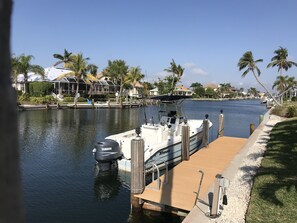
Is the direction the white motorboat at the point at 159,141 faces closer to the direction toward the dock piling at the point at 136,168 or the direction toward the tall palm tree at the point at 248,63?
the tall palm tree

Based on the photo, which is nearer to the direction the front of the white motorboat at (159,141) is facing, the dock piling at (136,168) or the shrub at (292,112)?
the shrub

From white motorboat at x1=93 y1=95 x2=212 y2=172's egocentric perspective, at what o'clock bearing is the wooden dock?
The wooden dock is roughly at 4 o'clock from the white motorboat.

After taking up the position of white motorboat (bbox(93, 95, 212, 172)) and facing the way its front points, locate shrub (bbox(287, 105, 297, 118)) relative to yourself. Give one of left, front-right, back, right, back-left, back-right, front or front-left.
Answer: front

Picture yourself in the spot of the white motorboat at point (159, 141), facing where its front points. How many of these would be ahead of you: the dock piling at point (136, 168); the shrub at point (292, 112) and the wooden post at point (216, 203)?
1

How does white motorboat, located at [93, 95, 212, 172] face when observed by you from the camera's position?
facing away from the viewer and to the right of the viewer

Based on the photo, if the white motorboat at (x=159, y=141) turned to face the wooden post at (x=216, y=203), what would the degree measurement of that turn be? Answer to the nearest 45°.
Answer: approximately 135° to its right

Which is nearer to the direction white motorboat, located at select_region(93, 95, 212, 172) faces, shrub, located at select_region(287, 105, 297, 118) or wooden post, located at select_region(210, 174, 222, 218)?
the shrub

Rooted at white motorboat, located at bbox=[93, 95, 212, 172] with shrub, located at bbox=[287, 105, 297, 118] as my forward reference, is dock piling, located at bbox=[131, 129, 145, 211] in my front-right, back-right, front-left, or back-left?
back-right

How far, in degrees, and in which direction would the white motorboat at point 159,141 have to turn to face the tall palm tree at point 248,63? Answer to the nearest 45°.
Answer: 0° — it already faces it
